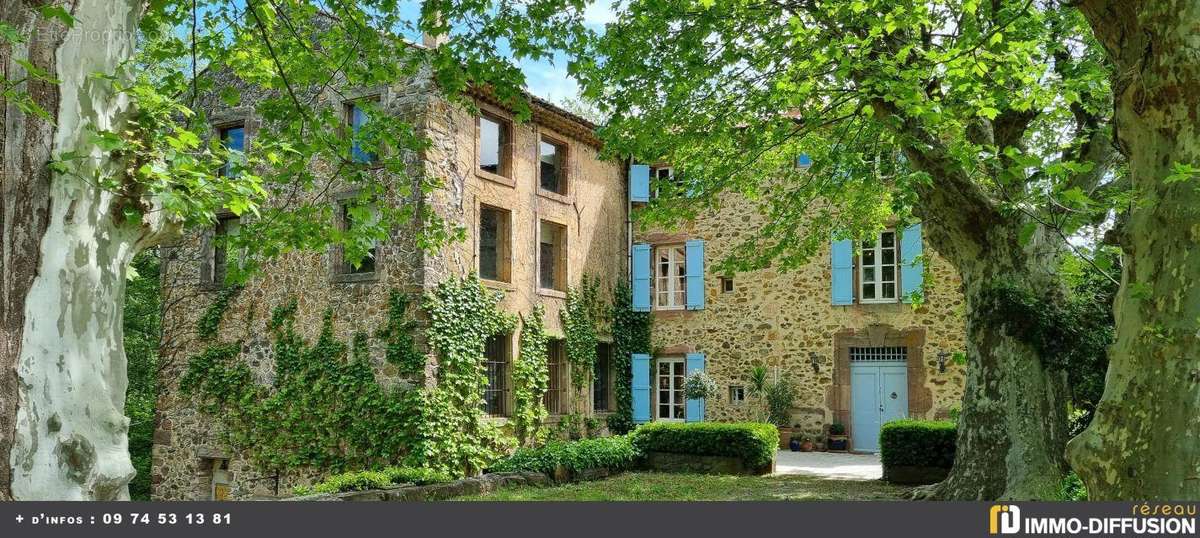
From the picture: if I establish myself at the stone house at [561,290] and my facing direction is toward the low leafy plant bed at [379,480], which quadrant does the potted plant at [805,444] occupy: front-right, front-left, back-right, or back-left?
back-left

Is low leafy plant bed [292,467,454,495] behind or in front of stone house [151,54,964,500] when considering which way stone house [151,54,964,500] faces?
in front

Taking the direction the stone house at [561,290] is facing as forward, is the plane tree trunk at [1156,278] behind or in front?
in front

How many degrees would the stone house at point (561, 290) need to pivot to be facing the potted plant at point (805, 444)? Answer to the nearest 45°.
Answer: approximately 90° to its left

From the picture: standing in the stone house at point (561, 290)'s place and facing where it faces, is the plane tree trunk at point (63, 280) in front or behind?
in front

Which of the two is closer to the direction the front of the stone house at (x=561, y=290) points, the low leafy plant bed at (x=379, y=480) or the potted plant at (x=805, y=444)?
the low leafy plant bed

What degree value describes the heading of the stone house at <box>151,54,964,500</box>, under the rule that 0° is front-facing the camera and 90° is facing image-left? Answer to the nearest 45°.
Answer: approximately 0°

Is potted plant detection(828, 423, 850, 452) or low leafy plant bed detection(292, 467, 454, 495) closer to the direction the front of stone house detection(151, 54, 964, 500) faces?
the low leafy plant bed

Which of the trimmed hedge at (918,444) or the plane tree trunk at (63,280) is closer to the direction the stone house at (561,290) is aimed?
the plane tree trunk

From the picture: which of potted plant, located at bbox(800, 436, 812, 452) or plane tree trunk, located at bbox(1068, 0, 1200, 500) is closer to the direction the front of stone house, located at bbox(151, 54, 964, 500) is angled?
the plane tree trunk
